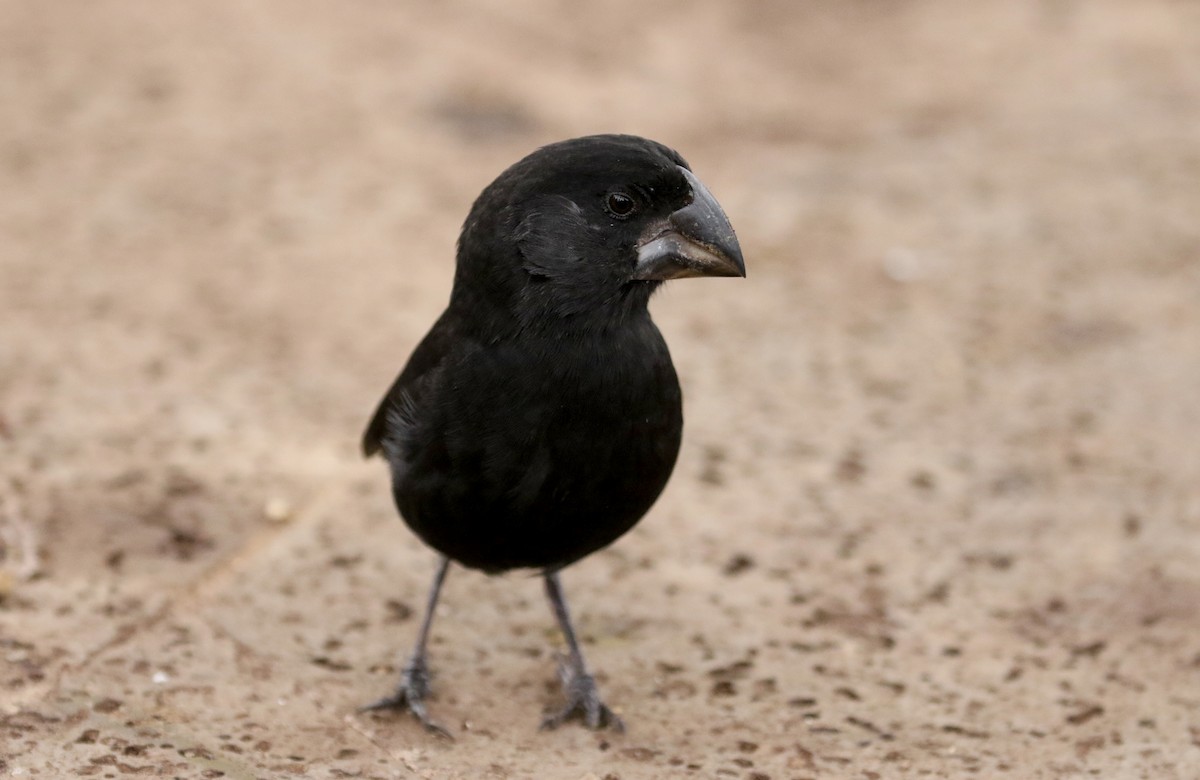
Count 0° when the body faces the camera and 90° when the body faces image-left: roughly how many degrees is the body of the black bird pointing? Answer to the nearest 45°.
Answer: approximately 315°
